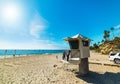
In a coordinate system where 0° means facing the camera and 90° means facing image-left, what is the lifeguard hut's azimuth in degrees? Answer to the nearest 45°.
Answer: approximately 45°
